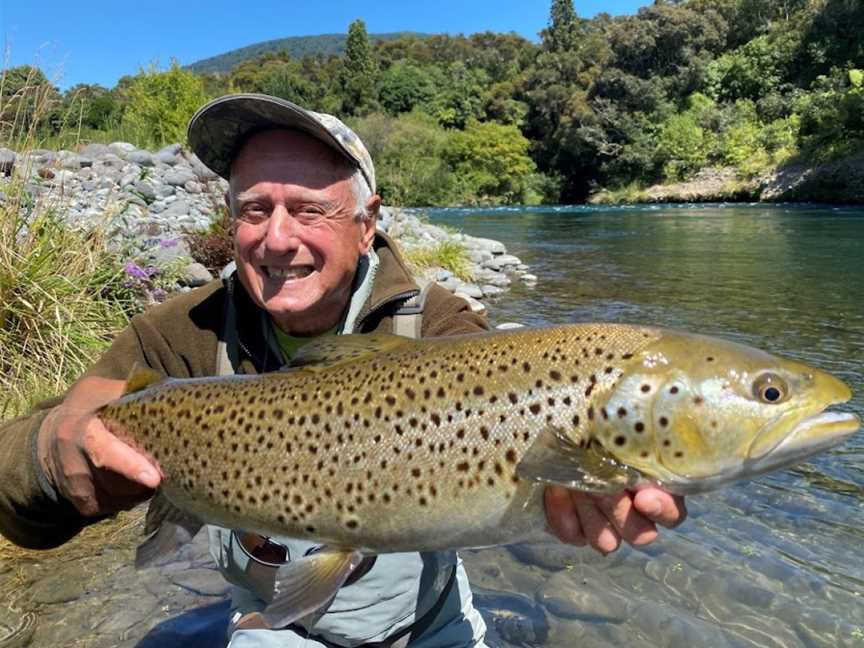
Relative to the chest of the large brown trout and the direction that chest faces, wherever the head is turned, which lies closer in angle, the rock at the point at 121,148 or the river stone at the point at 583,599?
the river stone

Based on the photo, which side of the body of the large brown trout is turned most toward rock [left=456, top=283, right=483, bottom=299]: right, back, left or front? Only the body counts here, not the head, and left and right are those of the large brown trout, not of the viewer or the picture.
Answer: left

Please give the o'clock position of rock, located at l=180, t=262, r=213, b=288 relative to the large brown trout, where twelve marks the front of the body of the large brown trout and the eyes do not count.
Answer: The rock is roughly at 8 o'clock from the large brown trout.

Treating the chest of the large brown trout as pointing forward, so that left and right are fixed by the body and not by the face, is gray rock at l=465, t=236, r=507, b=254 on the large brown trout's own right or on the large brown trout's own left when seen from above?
on the large brown trout's own left

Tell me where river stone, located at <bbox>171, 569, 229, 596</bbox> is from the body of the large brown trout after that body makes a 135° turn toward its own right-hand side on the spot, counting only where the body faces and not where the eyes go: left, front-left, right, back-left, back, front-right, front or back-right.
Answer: right

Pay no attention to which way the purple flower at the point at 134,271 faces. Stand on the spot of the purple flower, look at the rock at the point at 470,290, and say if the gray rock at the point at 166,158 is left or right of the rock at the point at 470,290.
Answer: left

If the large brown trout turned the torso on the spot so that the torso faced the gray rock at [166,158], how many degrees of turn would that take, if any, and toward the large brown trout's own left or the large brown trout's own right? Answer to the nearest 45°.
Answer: approximately 135° to the large brown trout's own left

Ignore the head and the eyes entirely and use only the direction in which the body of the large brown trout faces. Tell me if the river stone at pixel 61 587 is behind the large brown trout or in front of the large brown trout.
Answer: behind

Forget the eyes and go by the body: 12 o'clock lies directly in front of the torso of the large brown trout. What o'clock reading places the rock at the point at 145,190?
The rock is roughly at 8 o'clock from the large brown trout.

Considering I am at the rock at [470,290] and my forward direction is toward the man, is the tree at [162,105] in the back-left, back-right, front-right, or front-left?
back-right

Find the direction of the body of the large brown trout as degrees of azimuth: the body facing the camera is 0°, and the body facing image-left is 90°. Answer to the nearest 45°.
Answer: approximately 270°

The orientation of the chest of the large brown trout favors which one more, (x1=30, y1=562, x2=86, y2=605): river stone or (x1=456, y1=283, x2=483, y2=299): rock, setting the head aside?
the rock

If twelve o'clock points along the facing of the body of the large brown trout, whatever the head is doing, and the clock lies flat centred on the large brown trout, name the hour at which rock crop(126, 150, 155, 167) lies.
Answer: The rock is roughly at 8 o'clock from the large brown trout.
